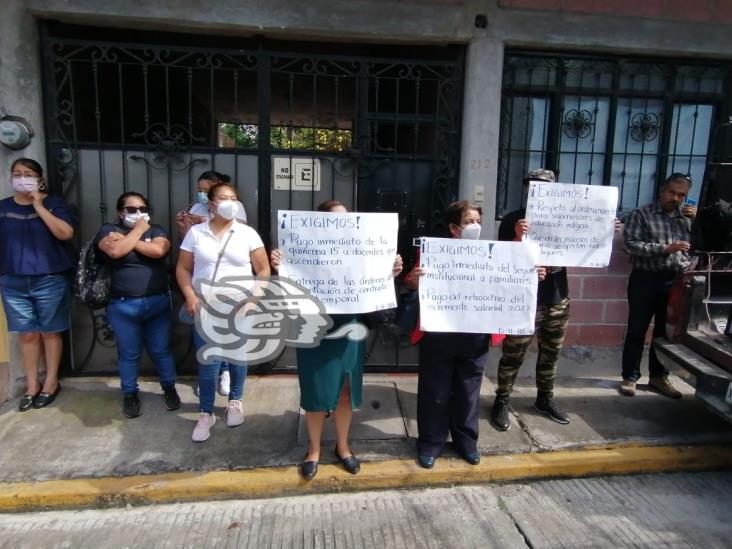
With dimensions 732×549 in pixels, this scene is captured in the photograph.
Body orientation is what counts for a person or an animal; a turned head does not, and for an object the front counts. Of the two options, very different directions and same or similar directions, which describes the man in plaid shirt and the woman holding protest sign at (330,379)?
same or similar directions

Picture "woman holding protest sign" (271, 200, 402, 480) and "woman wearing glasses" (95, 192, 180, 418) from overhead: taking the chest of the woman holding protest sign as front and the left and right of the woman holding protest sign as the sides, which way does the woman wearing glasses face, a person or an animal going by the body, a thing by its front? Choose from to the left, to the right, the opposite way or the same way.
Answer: the same way

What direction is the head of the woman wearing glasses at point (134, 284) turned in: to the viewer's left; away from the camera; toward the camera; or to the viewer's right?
toward the camera

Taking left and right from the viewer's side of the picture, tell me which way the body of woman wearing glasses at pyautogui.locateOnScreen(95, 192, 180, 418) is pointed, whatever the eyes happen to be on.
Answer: facing the viewer

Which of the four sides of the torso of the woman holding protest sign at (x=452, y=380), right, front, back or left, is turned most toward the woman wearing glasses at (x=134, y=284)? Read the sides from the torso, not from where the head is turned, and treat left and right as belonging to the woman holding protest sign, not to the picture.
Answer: right

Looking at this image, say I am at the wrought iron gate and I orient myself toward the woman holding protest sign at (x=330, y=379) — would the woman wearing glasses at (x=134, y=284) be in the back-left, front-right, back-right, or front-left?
front-right

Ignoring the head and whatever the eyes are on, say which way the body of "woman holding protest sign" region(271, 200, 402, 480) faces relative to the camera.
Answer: toward the camera

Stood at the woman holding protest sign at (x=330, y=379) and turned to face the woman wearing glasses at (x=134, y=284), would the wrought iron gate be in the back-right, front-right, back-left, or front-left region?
front-right

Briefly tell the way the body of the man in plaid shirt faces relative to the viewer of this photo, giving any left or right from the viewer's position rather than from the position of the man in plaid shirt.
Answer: facing the viewer and to the right of the viewer

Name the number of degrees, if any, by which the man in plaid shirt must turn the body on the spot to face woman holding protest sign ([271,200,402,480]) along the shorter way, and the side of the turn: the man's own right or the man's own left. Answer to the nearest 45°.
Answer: approximately 90° to the man's own right

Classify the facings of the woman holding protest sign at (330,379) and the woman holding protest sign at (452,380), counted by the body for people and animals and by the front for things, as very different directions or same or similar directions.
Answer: same or similar directions

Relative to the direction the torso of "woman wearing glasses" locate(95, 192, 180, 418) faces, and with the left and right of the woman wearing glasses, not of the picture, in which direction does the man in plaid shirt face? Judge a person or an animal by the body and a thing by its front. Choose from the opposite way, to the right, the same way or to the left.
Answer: the same way

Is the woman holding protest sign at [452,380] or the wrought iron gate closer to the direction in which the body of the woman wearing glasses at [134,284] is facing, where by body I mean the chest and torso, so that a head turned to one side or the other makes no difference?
the woman holding protest sign

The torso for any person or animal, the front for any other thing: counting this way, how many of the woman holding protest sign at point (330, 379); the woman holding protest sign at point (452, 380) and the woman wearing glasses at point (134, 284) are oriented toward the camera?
3

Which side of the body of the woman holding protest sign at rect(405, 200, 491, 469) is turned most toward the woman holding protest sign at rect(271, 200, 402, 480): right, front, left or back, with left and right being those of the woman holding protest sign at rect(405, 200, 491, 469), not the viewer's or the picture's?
right
